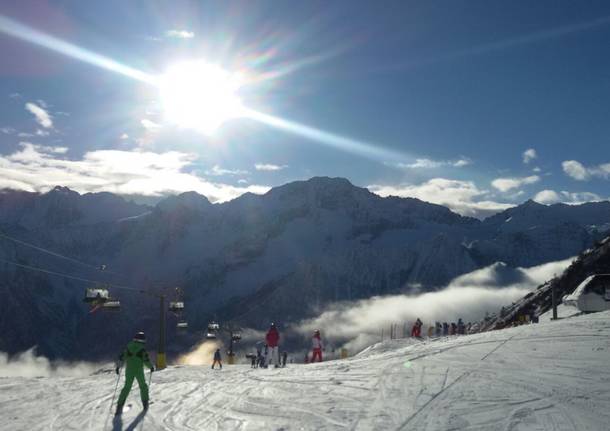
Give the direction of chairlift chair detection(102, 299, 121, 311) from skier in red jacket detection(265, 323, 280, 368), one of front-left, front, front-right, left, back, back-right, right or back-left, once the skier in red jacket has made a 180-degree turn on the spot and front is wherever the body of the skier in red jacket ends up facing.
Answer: back-right

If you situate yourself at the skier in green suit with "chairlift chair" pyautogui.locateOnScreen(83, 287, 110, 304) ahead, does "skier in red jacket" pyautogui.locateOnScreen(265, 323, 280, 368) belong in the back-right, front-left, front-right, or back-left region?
front-right

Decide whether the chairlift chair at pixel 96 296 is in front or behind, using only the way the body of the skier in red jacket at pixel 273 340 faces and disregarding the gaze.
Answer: in front

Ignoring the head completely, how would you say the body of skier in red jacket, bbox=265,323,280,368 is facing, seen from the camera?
away from the camera

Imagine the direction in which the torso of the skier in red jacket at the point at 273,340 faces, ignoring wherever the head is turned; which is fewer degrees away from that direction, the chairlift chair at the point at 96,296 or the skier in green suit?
the chairlift chair

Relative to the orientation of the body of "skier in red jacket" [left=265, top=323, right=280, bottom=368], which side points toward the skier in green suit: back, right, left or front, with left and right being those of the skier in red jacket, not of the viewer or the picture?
back

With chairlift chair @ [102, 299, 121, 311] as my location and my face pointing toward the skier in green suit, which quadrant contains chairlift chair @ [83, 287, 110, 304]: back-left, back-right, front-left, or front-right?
front-right
